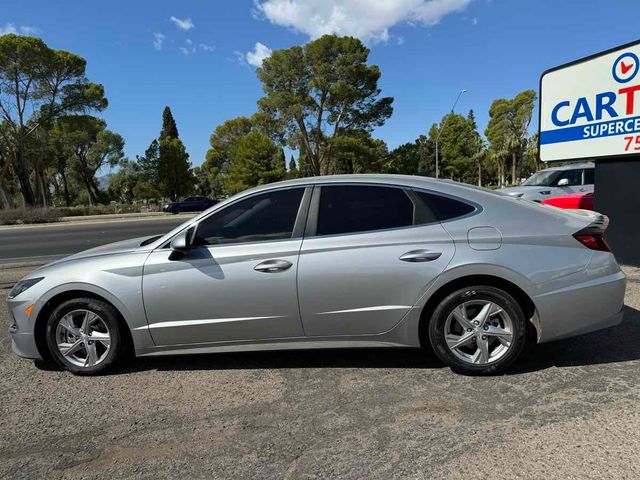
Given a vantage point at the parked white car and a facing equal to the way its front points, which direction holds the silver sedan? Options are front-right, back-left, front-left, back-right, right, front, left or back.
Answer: front-left

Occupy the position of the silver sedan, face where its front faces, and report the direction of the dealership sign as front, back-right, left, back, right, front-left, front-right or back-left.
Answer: back-right

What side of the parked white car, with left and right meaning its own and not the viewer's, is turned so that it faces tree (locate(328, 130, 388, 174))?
right

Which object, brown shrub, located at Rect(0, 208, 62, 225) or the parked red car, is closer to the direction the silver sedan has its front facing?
the brown shrub

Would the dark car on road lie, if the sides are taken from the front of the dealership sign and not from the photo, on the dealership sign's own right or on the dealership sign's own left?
on the dealership sign's own right

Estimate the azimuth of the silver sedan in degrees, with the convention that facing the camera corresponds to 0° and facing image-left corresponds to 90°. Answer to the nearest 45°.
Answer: approximately 90°

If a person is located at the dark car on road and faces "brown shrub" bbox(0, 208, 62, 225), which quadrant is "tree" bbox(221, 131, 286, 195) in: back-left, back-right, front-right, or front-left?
back-right

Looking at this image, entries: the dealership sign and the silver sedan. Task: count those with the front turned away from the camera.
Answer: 0

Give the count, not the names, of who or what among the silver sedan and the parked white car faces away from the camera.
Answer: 0

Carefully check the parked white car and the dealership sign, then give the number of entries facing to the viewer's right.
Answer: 0

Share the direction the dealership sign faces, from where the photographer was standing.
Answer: facing the viewer and to the left of the viewer
